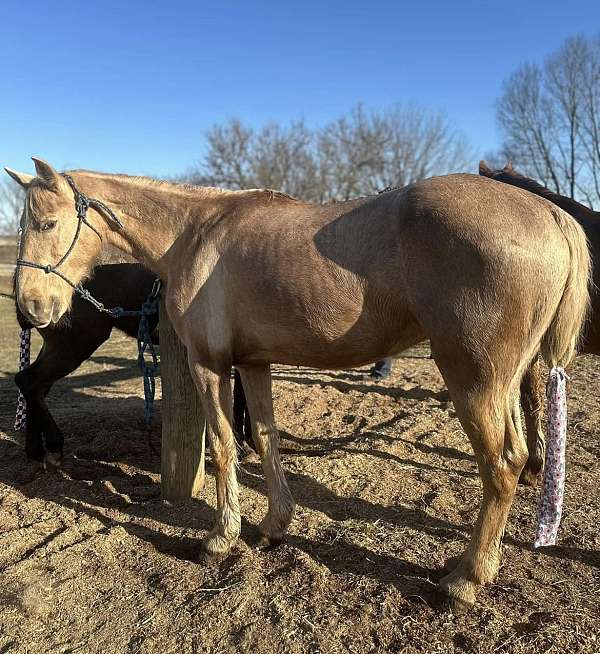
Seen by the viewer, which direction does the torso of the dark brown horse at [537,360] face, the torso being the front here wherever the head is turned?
to the viewer's left

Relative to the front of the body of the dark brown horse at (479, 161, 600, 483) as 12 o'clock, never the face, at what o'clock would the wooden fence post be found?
The wooden fence post is roughly at 11 o'clock from the dark brown horse.

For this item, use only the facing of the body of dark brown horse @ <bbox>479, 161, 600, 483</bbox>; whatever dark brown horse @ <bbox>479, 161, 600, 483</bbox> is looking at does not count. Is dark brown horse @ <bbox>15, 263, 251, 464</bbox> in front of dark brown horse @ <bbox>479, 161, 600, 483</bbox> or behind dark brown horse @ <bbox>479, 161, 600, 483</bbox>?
in front
